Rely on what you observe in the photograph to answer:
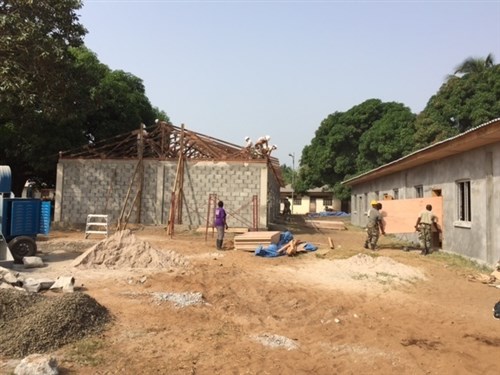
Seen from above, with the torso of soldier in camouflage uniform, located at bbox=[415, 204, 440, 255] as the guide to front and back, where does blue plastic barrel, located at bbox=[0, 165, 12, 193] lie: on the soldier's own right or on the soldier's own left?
on the soldier's own left

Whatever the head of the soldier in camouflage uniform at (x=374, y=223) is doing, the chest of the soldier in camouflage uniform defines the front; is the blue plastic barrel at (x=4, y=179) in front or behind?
behind

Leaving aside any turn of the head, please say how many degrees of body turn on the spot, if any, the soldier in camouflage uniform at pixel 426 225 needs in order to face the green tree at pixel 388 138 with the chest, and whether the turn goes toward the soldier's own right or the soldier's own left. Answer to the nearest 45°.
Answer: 0° — they already face it

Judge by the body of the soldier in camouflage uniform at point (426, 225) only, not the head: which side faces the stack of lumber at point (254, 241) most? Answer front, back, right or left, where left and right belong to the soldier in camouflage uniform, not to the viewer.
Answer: left

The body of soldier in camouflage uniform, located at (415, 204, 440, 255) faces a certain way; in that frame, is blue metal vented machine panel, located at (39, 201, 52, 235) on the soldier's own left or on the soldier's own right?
on the soldier's own left

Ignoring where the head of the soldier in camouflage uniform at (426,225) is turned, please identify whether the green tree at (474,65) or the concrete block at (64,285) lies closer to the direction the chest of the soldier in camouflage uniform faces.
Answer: the green tree

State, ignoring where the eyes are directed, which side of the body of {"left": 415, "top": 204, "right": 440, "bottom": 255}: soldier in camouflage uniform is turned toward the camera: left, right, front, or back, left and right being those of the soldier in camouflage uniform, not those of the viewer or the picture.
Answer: back

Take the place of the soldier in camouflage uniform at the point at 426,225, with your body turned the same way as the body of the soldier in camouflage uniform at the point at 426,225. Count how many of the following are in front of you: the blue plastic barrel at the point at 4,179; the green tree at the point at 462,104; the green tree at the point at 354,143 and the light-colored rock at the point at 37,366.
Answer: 2

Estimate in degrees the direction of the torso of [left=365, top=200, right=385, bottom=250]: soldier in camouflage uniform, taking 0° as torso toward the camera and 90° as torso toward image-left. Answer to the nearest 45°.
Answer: approximately 225°

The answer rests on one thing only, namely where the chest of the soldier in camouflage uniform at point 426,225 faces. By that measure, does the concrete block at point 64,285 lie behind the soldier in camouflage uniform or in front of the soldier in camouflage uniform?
behind

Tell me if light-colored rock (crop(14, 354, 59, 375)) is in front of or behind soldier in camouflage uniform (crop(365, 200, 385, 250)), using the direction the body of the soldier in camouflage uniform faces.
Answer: behind

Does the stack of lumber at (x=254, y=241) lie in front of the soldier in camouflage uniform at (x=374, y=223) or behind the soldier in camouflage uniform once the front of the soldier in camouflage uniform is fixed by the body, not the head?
behind

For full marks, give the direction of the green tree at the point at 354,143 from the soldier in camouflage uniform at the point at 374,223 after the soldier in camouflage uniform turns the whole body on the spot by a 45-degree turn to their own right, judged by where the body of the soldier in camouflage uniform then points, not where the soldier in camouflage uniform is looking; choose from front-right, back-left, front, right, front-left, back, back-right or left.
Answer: left
